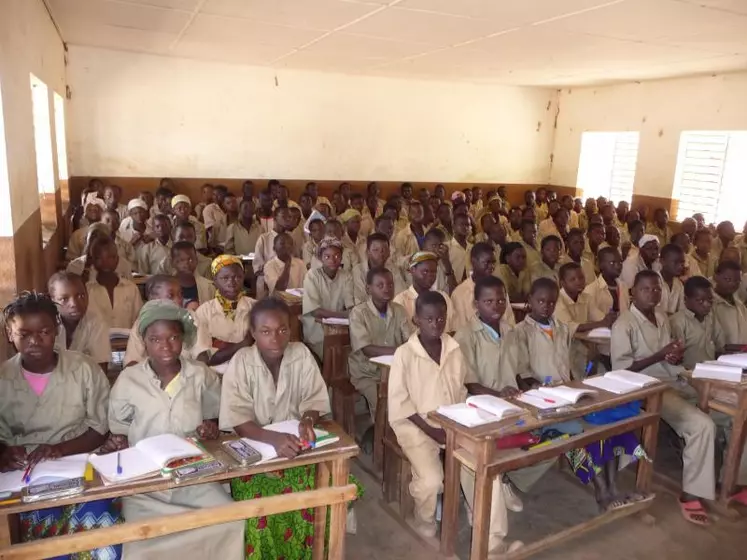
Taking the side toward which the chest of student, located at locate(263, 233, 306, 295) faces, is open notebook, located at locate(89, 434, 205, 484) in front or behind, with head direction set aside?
in front

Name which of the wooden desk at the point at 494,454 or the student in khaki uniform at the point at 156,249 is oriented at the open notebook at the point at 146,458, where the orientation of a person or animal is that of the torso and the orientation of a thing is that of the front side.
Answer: the student in khaki uniform

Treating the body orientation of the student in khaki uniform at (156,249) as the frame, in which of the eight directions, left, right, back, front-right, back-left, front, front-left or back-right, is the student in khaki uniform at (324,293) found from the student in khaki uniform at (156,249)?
front-left

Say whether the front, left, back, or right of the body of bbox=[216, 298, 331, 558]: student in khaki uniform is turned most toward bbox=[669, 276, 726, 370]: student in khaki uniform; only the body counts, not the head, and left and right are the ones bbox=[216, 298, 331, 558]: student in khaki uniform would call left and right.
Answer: left

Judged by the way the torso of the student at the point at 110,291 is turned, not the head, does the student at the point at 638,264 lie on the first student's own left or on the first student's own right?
on the first student's own left

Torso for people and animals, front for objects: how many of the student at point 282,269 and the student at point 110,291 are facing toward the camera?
2

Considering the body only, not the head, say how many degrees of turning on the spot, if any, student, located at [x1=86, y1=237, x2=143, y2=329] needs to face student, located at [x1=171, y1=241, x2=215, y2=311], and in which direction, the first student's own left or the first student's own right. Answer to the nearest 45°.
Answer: approximately 90° to the first student's own left

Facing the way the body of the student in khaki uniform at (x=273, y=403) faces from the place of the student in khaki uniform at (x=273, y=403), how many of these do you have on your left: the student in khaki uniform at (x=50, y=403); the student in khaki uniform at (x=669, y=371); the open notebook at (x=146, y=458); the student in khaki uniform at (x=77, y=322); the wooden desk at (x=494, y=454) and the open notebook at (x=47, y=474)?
2

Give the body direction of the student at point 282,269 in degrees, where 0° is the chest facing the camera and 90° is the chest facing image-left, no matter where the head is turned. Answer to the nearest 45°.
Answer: approximately 0°
